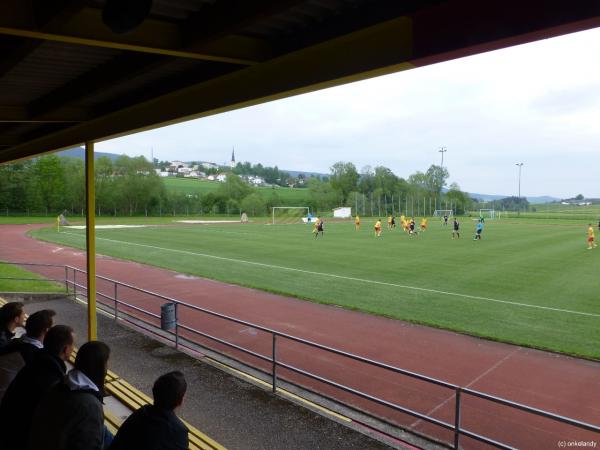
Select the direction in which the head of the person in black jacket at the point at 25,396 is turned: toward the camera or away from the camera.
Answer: away from the camera

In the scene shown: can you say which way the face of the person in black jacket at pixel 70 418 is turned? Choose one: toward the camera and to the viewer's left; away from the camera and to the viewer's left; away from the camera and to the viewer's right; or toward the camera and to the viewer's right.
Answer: away from the camera and to the viewer's right

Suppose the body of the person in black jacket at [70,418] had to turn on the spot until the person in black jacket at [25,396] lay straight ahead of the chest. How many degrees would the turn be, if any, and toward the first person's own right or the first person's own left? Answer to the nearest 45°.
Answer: approximately 45° to the first person's own left

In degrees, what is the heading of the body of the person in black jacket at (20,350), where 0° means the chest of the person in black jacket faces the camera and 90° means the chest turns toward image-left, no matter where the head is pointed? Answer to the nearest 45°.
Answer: approximately 225°

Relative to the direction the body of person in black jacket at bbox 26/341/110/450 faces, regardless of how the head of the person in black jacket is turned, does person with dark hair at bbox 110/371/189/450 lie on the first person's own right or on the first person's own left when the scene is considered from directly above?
on the first person's own right

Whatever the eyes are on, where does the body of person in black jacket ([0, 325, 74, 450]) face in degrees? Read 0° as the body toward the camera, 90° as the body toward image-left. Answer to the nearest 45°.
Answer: approximately 225°

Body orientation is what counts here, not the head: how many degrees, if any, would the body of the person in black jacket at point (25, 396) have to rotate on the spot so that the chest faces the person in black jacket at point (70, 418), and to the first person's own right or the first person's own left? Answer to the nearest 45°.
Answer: approximately 135° to the first person's own right

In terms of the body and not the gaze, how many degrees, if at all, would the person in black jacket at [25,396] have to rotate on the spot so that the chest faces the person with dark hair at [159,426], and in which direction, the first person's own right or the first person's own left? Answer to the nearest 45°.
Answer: approximately 90° to the first person's own right

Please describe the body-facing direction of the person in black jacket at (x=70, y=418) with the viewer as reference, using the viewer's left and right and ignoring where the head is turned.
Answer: facing away from the viewer and to the right of the viewer
